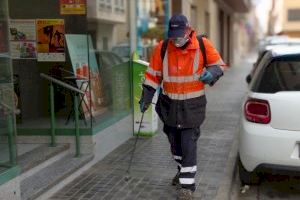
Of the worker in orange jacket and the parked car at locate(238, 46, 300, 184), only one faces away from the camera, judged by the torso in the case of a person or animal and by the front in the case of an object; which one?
the parked car

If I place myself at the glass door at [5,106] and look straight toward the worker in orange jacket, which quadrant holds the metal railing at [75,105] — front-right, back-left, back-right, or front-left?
front-left

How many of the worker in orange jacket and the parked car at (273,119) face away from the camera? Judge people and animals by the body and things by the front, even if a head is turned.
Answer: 1

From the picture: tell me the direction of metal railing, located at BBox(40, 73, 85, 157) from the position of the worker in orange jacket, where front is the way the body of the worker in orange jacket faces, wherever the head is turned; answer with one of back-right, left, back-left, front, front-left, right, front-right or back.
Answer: back-right

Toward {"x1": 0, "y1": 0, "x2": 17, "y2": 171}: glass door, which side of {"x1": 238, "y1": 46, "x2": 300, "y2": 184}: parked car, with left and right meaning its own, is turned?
left

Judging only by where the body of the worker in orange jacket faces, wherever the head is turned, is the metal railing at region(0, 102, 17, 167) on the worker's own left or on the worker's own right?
on the worker's own right

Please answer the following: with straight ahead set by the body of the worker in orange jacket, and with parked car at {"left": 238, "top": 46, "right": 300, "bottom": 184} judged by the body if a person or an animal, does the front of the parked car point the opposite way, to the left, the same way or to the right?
the opposite way

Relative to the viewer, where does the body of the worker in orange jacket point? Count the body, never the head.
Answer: toward the camera

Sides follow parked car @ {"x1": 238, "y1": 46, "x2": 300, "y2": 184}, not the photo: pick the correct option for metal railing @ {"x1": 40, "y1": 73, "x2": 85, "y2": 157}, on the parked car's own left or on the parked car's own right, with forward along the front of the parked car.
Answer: on the parked car's own left

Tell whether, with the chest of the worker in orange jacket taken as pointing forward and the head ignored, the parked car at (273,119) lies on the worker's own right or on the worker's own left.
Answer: on the worker's own left

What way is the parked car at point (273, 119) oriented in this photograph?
away from the camera

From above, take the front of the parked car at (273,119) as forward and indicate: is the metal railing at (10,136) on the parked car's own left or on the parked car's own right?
on the parked car's own left

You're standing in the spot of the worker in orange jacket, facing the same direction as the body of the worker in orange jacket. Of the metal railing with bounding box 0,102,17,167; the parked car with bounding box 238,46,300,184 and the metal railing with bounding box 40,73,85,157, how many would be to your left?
1

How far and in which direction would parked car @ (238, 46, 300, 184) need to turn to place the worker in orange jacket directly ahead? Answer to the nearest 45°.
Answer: approximately 90° to its left
